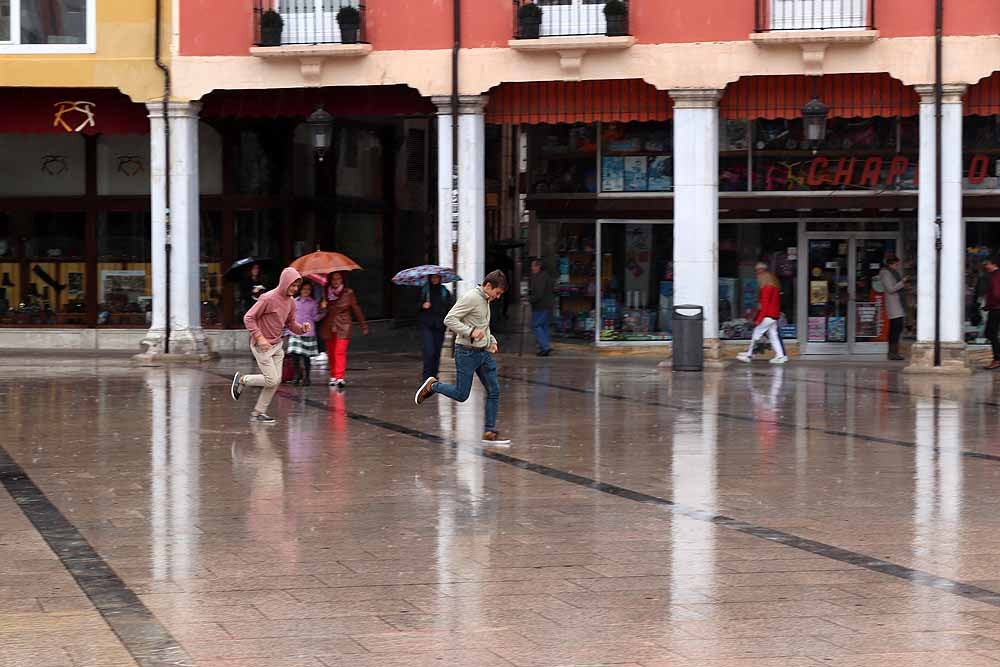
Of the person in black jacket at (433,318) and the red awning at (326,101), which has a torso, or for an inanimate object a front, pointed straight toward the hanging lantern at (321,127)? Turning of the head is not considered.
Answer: the red awning

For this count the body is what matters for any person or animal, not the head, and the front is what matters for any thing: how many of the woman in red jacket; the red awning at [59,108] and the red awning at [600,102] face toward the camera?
2

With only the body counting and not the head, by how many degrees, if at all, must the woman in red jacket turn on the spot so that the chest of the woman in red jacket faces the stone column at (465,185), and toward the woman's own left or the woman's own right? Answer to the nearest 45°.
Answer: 0° — they already face it

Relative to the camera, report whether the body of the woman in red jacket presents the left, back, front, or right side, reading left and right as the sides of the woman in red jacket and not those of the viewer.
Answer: left

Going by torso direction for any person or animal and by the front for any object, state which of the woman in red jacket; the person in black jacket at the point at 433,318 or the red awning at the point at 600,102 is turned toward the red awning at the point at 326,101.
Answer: the woman in red jacket

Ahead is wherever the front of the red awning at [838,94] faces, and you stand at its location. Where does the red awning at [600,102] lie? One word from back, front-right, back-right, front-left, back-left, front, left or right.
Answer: right

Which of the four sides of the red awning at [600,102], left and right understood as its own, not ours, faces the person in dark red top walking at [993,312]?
left

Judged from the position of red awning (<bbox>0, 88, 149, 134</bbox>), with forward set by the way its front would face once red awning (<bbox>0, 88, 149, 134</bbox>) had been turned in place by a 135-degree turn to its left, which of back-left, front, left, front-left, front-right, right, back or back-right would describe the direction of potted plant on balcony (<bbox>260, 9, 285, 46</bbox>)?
right

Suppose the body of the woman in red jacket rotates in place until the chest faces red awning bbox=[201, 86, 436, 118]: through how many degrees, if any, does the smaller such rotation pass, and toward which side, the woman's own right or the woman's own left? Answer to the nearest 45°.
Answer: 0° — they already face it

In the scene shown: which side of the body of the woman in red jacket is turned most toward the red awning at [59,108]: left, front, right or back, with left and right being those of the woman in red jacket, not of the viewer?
front

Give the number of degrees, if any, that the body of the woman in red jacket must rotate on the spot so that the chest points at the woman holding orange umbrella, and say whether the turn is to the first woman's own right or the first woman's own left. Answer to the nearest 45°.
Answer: approximately 45° to the first woman's own left
